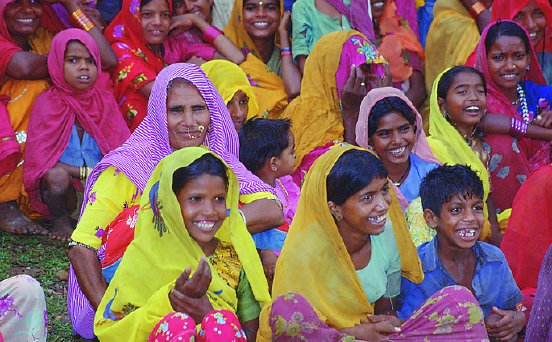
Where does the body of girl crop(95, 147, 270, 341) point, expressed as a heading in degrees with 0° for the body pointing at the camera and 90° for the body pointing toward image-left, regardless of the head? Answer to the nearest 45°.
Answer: approximately 315°

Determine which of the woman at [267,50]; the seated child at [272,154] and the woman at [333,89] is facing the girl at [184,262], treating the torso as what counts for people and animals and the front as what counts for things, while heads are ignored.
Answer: the woman at [267,50]

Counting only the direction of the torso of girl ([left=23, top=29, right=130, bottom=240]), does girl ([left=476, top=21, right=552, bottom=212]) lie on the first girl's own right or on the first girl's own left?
on the first girl's own left

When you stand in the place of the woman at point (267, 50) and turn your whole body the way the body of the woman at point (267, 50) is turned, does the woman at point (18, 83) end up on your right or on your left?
on your right

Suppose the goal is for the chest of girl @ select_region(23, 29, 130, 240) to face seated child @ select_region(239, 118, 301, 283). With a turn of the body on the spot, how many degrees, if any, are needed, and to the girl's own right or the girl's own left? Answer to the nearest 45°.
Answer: approximately 45° to the girl's own left

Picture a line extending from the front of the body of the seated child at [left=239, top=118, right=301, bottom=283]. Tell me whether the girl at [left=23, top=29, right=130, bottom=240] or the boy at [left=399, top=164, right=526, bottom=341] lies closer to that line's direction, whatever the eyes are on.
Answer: the boy

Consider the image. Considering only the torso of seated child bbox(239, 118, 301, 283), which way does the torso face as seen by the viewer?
to the viewer's right

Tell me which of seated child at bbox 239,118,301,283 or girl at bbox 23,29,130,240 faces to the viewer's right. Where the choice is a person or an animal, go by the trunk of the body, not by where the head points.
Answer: the seated child
